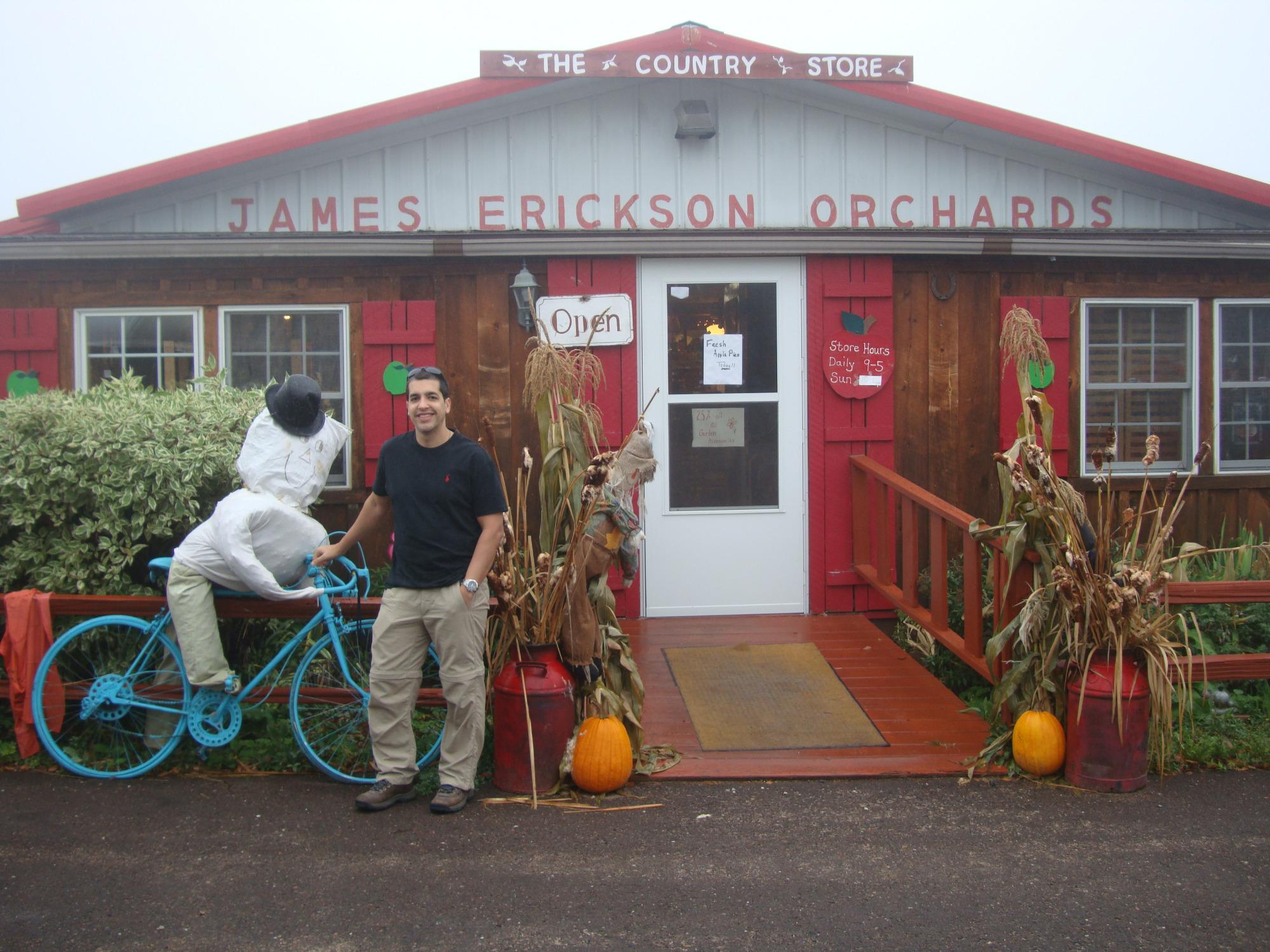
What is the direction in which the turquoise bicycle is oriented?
to the viewer's right

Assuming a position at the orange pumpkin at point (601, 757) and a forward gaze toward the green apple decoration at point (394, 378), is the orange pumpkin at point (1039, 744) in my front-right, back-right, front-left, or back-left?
back-right

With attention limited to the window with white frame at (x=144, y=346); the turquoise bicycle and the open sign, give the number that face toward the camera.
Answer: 2

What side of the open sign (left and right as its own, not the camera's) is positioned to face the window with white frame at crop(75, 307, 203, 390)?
right

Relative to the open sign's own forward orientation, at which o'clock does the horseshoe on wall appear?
The horseshoe on wall is roughly at 9 o'clock from the open sign.

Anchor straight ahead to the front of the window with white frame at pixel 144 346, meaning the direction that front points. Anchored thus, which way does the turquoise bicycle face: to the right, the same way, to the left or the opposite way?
to the left

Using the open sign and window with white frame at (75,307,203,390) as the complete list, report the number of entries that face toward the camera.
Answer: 2

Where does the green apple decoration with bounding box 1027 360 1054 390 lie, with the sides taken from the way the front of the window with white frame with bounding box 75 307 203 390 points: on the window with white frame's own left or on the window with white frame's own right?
on the window with white frame's own left

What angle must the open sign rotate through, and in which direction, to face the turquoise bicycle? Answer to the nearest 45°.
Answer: approximately 45° to its right

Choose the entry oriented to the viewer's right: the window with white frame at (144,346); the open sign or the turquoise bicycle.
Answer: the turquoise bicycle

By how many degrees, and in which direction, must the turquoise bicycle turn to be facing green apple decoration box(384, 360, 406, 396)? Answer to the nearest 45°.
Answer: approximately 45° to its left

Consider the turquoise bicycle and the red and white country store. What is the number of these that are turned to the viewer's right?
1
